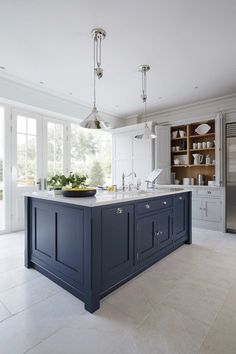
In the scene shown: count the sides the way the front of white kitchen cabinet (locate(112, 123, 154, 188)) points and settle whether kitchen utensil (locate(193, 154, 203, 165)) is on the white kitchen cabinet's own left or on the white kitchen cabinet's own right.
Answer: on the white kitchen cabinet's own left

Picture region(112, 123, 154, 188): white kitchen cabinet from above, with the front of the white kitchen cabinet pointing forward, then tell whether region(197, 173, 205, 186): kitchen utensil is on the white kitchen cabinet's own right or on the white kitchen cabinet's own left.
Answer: on the white kitchen cabinet's own left

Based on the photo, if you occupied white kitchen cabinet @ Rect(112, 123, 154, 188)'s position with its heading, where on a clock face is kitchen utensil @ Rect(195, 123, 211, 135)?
The kitchen utensil is roughly at 8 o'clock from the white kitchen cabinet.

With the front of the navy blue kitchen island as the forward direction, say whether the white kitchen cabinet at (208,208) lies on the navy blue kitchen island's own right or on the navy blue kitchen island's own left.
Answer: on the navy blue kitchen island's own left

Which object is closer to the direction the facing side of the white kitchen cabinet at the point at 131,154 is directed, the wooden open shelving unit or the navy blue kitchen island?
the navy blue kitchen island

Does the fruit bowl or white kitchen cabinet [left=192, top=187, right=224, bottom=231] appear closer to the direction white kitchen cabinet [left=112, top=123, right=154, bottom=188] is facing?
the fruit bowl

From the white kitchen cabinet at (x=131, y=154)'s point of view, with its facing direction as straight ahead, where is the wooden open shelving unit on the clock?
The wooden open shelving unit is roughly at 8 o'clock from the white kitchen cabinet.

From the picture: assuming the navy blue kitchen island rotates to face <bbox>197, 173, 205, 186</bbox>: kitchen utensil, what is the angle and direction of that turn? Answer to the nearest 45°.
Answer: approximately 90° to its left
